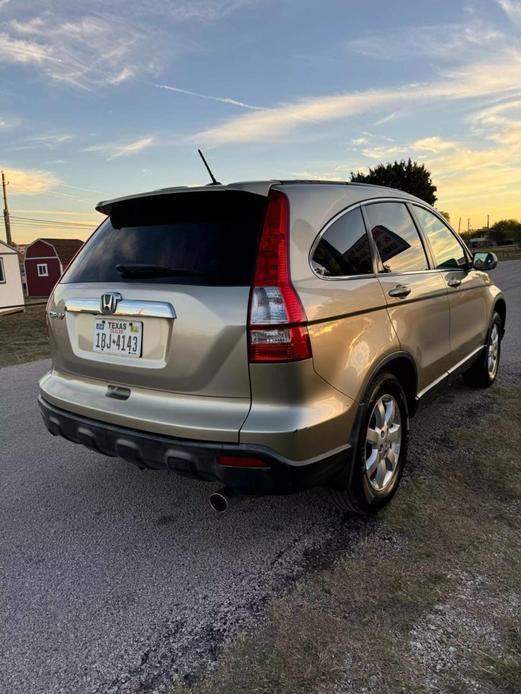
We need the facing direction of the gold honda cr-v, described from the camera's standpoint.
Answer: facing away from the viewer and to the right of the viewer

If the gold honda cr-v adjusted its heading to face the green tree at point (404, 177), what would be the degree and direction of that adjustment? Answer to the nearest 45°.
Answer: approximately 45° to its left

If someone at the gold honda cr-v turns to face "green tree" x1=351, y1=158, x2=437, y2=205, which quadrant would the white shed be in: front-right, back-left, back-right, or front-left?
front-left

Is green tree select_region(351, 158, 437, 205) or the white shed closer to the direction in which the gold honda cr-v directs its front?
the green tree

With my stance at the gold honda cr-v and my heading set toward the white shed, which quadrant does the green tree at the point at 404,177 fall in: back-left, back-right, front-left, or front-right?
front-right

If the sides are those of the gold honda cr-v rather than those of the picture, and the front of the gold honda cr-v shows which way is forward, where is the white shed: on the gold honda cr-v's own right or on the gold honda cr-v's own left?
on the gold honda cr-v's own left

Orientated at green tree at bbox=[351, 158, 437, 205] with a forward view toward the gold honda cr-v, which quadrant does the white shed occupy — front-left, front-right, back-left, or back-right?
front-right
